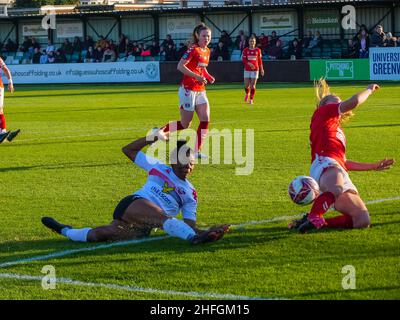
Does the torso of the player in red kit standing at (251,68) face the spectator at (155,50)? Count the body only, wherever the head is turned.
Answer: no

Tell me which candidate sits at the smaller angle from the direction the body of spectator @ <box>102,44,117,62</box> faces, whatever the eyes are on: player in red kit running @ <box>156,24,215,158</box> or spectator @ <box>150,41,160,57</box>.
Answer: the player in red kit running

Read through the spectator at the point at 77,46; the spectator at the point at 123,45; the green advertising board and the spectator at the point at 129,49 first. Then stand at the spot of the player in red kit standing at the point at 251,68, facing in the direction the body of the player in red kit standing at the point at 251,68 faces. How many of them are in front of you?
0

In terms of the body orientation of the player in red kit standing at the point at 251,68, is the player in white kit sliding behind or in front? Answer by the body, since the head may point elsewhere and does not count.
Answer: in front

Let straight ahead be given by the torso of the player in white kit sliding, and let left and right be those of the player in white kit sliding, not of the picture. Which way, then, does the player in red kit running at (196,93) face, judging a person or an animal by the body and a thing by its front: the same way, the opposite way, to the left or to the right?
the same way

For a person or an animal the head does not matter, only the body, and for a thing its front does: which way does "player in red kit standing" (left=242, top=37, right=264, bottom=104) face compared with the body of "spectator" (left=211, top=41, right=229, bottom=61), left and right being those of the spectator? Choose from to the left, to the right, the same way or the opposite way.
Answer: the same way

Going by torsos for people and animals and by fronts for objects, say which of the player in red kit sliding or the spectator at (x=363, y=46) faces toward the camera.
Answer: the spectator

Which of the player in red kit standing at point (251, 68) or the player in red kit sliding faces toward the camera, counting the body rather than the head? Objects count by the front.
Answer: the player in red kit standing

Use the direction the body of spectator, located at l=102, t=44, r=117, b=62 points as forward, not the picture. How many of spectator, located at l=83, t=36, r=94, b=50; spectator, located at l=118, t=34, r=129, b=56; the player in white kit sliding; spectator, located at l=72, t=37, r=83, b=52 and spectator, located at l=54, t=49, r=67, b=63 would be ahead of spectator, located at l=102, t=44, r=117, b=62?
1

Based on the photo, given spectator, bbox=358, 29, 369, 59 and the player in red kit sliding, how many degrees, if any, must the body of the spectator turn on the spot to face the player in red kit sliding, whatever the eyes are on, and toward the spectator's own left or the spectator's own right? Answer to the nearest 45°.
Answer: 0° — they already face them

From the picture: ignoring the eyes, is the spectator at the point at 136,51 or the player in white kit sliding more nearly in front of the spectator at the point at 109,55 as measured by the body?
the player in white kit sliding

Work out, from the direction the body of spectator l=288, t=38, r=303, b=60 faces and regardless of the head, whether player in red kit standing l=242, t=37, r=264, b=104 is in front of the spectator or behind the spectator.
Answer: in front

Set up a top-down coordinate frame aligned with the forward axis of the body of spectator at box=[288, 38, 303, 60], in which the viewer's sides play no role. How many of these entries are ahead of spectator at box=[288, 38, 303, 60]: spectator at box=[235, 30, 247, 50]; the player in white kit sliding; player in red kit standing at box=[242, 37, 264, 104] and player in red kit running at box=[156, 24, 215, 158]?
3

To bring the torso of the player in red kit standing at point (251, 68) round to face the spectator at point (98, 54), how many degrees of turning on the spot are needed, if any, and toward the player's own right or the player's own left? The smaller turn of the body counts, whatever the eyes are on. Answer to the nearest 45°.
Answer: approximately 135° to the player's own right

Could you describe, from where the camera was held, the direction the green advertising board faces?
facing the viewer

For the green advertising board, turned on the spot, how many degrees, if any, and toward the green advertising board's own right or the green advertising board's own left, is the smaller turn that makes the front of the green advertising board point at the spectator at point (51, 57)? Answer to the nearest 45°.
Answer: approximately 135° to the green advertising board's own right

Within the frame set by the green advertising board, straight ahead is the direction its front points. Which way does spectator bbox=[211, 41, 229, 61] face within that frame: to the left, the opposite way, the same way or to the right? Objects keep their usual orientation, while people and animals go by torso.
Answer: the same way

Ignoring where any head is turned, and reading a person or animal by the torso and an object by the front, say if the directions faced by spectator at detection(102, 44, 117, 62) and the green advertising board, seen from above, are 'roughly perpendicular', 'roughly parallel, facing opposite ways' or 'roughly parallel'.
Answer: roughly parallel

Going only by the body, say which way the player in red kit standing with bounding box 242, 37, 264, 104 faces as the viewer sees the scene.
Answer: toward the camera
